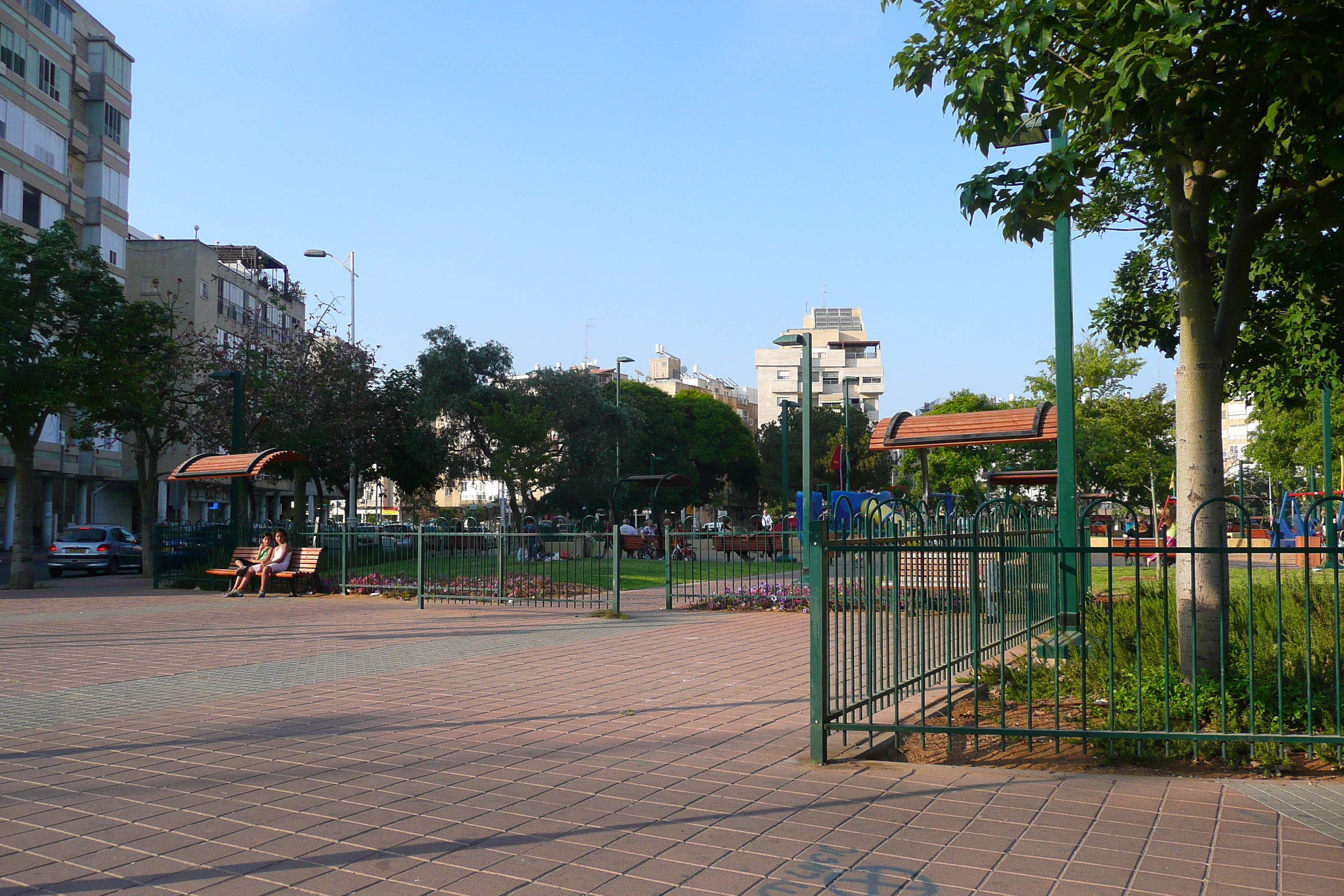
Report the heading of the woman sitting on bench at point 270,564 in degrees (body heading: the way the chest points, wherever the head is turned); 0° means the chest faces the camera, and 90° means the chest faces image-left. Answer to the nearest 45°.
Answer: approximately 45°

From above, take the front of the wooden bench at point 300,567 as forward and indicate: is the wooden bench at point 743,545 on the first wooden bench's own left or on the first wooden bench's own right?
on the first wooden bench's own left

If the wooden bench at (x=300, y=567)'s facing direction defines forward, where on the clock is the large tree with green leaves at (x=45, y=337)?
The large tree with green leaves is roughly at 3 o'clock from the wooden bench.

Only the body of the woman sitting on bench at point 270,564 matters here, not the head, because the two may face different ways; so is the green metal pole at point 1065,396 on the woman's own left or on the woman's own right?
on the woman's own left

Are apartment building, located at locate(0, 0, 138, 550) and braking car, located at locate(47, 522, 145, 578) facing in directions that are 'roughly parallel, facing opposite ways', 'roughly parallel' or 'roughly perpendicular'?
roughly perpendicular

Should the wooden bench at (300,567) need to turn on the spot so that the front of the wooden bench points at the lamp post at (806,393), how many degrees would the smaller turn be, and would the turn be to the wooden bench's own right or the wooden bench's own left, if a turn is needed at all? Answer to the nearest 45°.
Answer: approximately 135° to the wooden bench's own left
